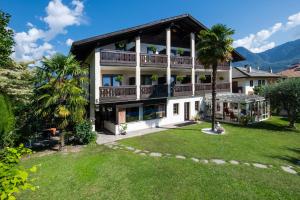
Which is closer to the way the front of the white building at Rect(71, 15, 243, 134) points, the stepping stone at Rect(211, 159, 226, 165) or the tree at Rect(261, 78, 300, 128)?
the stepping stone

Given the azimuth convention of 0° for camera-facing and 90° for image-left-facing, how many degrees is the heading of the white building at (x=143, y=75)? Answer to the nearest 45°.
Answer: approximately 315°

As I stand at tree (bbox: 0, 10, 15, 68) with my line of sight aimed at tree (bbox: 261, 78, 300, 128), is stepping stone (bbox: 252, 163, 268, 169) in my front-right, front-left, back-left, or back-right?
front-right

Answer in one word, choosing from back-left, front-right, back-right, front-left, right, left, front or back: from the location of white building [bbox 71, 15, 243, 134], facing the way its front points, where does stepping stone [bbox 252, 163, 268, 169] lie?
front

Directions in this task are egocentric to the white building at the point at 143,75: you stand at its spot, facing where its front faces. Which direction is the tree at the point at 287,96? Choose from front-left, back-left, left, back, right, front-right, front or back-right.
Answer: front-left

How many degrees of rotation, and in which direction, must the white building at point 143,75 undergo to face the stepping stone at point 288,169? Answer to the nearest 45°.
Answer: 0° — it already faces it

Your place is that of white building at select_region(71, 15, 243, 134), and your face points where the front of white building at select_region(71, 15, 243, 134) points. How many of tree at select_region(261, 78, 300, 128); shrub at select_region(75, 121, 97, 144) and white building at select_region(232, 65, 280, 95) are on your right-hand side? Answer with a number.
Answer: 1

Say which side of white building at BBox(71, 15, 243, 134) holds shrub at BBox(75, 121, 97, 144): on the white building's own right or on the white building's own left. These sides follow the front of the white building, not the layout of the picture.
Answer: on the white building's own right

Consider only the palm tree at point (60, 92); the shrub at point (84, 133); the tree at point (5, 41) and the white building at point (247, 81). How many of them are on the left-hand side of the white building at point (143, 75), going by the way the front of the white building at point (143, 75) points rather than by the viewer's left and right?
1

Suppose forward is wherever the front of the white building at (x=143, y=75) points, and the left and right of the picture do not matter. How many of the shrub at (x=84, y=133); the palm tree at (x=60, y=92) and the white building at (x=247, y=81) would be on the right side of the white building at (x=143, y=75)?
2

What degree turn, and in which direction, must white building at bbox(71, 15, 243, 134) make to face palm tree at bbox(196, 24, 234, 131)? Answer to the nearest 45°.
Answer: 0° — it already faces it

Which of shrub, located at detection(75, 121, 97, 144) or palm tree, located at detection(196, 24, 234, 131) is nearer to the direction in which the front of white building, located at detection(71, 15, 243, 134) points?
the palm tree

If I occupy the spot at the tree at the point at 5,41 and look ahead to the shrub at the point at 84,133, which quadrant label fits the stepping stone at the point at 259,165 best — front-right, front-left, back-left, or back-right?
front-right

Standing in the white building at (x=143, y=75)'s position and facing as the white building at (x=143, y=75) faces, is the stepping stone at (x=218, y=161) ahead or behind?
ahead

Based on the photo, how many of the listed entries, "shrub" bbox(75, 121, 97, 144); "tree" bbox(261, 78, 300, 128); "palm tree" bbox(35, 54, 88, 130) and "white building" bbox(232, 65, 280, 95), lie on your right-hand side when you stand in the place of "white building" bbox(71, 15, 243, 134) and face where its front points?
2

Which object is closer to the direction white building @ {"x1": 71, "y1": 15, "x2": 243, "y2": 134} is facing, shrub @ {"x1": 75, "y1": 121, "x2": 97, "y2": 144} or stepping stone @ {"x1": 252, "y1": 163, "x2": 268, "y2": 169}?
the stepping stone

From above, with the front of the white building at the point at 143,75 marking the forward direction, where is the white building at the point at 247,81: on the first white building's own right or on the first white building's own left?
on the first white building's own left

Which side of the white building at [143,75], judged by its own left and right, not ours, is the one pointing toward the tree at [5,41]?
right
